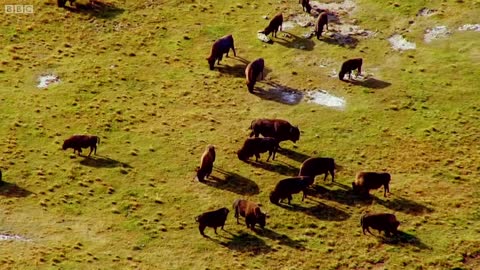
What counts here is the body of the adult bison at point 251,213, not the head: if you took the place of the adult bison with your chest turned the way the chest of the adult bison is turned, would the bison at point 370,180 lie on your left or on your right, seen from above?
on your left

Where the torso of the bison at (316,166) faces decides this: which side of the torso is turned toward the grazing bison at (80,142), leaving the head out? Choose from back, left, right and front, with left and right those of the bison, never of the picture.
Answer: front

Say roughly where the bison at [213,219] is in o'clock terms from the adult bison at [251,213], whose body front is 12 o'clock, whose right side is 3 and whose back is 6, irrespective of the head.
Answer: The bison is roughly at 4 o'clock from the adult bison.

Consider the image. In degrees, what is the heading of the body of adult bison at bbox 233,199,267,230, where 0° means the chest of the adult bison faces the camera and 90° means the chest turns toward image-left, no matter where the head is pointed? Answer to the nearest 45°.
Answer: approximately 315°

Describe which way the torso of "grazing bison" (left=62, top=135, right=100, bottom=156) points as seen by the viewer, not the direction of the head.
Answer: to the viewer's left

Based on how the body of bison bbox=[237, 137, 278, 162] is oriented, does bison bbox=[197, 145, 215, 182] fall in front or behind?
in front

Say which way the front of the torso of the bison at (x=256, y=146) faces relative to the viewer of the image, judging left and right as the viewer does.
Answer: facing to the left of the viewer

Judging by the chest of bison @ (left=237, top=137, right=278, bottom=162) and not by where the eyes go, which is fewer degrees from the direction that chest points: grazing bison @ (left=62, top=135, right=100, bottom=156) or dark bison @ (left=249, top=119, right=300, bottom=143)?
the grazing bison

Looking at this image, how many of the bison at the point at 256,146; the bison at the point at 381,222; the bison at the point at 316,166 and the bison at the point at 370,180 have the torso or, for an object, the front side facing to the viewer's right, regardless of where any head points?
1

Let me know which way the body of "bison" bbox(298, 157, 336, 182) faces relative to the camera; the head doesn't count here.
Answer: to the viewer's left

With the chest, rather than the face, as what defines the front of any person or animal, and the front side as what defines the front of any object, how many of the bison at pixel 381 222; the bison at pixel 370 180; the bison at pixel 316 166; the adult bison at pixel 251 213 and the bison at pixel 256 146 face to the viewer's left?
3
